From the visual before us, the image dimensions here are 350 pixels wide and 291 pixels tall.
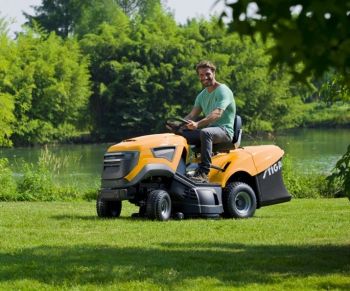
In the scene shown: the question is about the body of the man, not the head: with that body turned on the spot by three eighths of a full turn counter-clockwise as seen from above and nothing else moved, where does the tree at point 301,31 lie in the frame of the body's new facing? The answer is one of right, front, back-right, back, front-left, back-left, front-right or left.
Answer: right

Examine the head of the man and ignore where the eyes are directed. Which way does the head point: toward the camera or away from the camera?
toward the camera

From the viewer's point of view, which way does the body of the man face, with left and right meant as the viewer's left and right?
facing the viewer and to the left of the viewer
